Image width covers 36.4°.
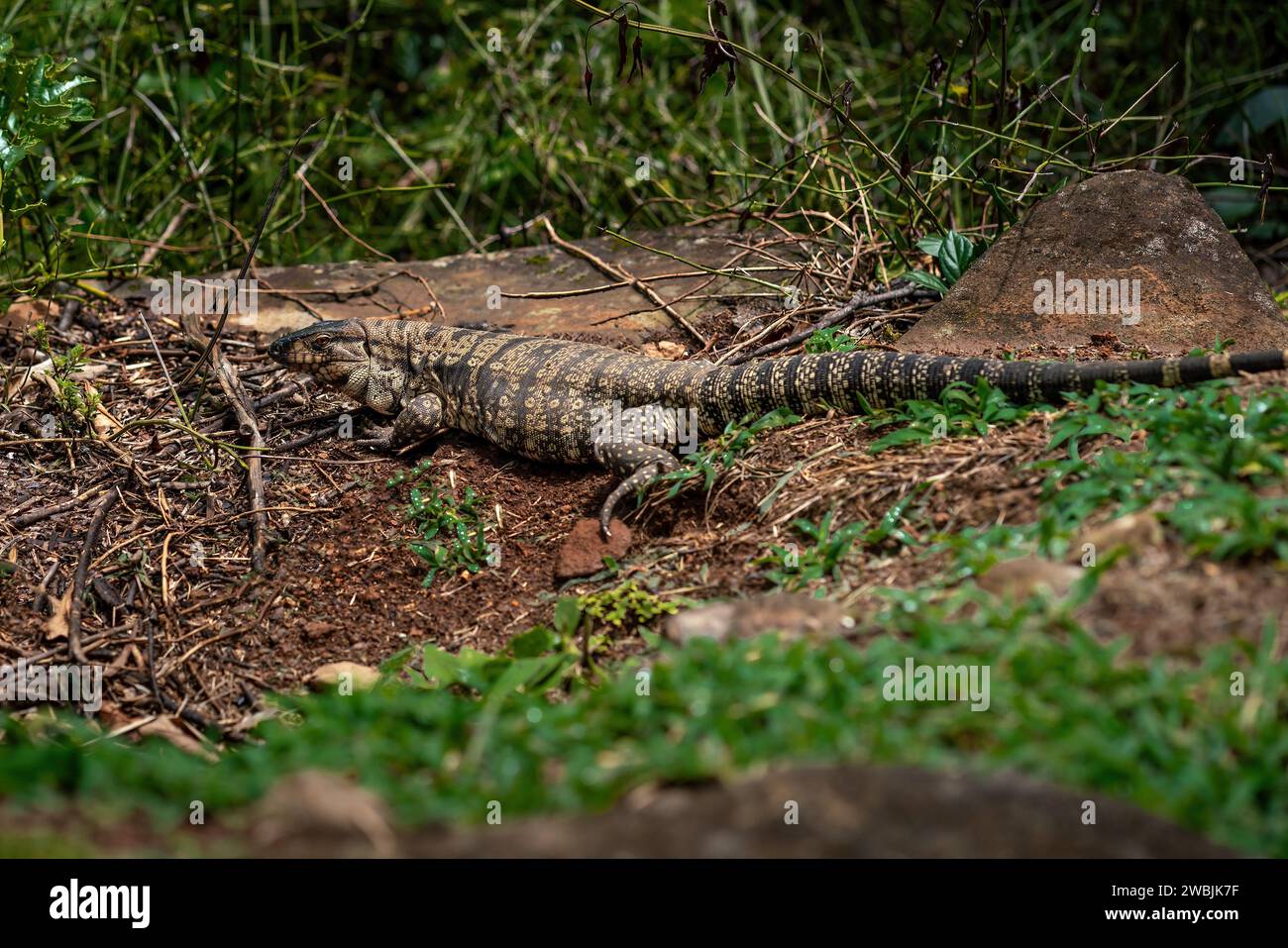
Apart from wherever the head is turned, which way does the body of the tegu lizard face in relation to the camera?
to the viewer's left

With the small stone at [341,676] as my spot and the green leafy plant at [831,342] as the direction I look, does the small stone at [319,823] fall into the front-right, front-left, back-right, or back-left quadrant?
back-right

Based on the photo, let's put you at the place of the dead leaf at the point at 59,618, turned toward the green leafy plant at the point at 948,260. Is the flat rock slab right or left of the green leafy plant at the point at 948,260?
left

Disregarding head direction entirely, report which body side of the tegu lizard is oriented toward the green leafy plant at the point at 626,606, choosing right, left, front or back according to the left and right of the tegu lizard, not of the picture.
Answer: left

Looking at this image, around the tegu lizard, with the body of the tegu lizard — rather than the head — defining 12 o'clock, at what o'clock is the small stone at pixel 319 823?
The small stone is roughly at 9 o'clock from the tegu lizard.

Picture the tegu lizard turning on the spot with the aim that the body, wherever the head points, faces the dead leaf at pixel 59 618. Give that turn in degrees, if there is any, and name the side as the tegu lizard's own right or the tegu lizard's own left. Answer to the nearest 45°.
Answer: approximately 45° to the tegu lizard's own left

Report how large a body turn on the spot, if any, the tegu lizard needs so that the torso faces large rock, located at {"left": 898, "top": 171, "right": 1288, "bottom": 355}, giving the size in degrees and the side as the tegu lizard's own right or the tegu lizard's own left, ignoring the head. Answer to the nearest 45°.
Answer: approximately 180°

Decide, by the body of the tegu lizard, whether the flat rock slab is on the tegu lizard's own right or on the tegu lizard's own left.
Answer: on the tegu lizard's own right

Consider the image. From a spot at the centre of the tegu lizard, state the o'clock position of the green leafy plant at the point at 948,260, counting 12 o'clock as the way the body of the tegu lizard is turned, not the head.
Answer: The green leafy plant is roughly at 5 o'clock from the tegu lizard.

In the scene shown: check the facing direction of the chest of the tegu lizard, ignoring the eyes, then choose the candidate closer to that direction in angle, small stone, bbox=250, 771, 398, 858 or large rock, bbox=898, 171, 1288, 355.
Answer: the small stone
